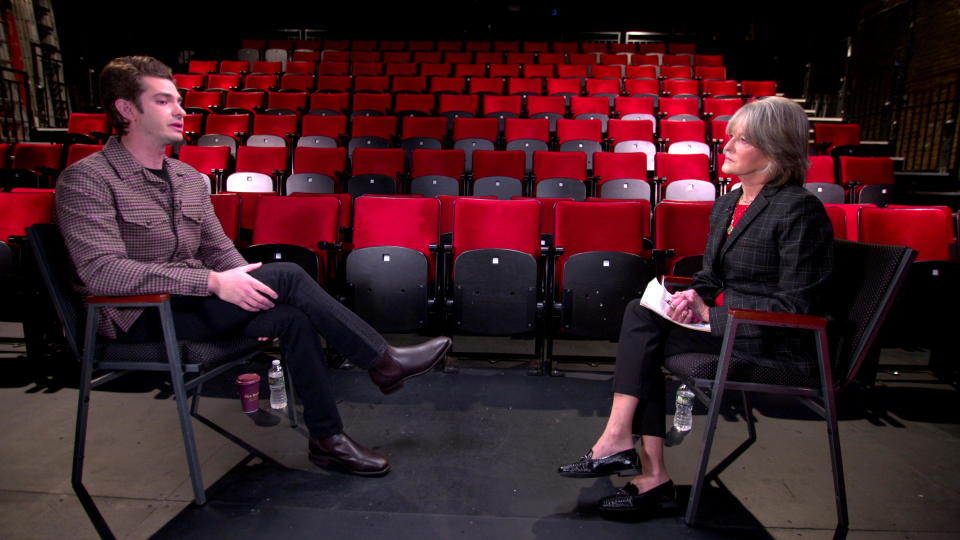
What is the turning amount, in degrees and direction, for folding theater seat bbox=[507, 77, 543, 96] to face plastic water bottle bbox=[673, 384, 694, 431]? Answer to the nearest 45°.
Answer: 0° — it already faces it

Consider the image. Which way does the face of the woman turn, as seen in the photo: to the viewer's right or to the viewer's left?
to the viewer's left

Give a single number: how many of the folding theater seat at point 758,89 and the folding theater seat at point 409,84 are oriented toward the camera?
2

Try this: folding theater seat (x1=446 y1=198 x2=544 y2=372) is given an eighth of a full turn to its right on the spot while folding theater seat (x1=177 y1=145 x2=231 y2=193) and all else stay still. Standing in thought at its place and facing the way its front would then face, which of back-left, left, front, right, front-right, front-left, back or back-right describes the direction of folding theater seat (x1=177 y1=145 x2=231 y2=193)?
right

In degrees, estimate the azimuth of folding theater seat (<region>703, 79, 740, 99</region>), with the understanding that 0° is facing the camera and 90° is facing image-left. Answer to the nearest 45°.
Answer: approximately 0°

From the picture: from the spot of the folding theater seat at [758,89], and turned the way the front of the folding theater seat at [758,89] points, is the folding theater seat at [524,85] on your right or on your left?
on your right

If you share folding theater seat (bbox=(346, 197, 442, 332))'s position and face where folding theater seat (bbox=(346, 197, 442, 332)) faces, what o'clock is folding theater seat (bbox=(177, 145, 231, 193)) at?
folding theater seat (bbox=(177, 145, 231, 193)) is roughly at 5 o'clock from folding theater seat (bbox=(346, 197, 442, 332)).

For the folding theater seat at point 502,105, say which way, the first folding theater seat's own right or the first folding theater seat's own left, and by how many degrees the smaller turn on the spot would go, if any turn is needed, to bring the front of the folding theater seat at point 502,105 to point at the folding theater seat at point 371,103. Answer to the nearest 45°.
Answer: approximately 90° to the first folding theater seat's own right

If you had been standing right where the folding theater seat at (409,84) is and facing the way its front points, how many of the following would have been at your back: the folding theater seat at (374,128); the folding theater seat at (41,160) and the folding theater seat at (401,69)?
1
